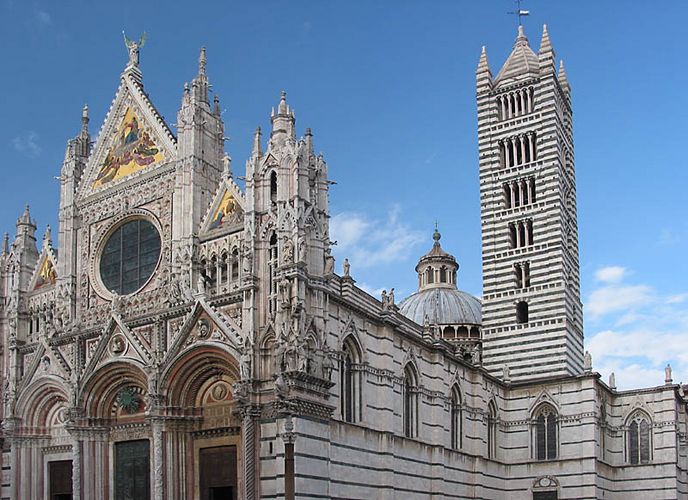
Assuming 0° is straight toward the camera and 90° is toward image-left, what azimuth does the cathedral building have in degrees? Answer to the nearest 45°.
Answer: approximately 45°
